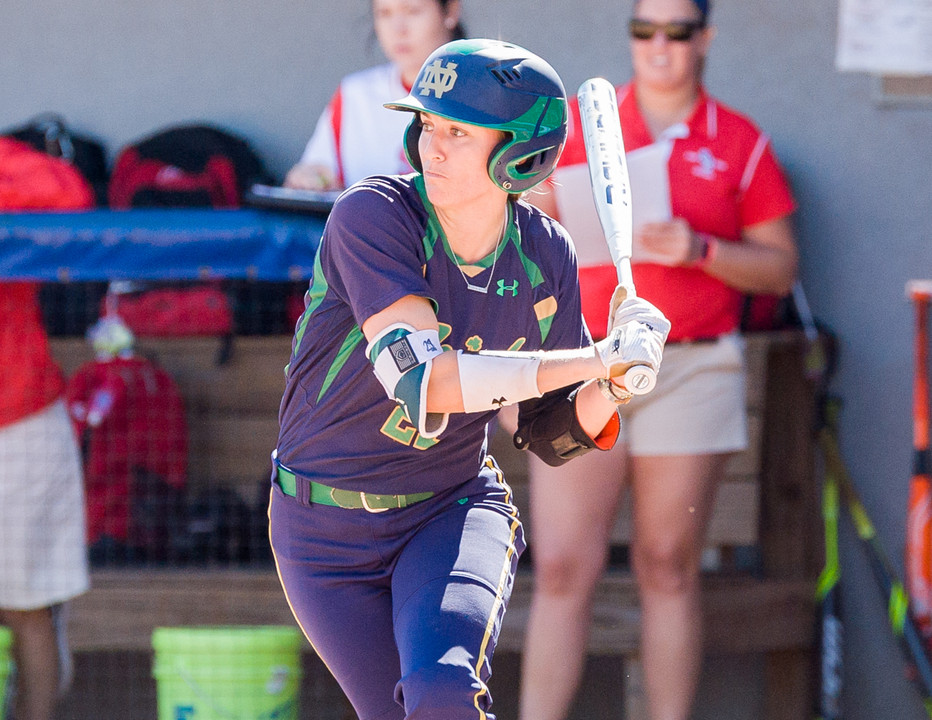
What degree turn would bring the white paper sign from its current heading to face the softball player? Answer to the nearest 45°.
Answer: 0° — it already faces them

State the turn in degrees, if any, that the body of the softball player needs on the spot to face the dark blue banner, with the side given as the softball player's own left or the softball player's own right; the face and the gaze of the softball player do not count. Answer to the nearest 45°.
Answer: approximately 135° to the softball player's own right

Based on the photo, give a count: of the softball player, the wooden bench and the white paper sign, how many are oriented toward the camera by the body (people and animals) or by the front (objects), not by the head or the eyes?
3

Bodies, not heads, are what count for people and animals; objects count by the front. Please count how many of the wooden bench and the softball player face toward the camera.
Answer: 2

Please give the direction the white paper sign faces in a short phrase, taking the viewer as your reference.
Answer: facing the viewer

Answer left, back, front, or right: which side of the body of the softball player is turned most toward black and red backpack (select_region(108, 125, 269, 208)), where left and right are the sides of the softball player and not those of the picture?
back

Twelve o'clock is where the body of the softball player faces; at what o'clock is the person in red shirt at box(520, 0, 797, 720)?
The person in red shirt is roughly at 7 o'clock from the softball player.

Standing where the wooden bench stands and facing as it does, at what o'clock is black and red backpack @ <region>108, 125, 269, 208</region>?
The black and red backpack is roughly at 4 o'clock from the wooden bench.

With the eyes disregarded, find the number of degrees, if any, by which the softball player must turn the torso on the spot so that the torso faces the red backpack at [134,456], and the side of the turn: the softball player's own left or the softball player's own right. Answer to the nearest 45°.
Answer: approximately 135° to the softball player's own right

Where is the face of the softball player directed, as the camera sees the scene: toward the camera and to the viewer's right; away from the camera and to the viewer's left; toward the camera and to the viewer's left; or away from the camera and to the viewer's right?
toward the camera and to the viewer's left

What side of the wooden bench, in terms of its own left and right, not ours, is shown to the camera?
front
